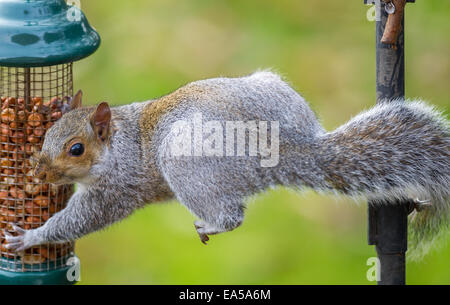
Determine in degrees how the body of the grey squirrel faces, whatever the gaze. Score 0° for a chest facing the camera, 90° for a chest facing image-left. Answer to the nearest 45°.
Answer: approximately 90°
